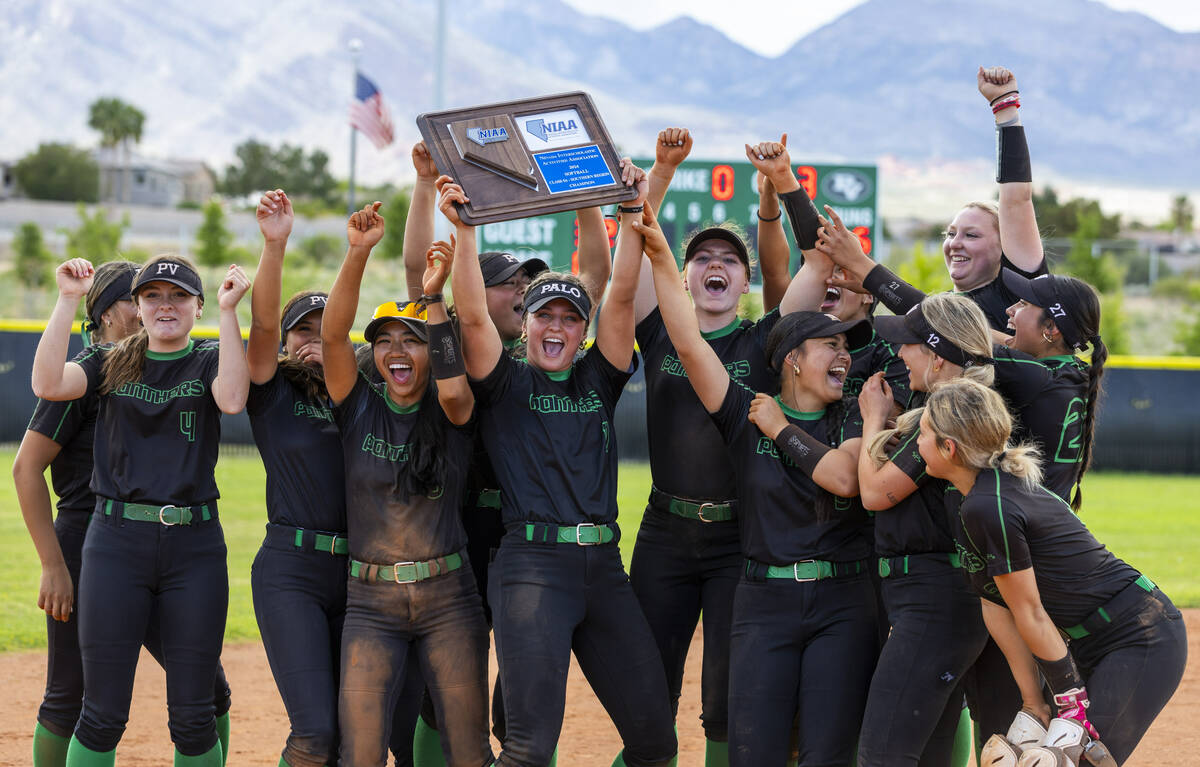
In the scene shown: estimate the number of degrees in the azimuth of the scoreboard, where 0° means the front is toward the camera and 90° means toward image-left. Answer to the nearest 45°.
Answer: approximately 0°

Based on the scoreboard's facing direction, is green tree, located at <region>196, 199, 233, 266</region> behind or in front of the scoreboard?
behind

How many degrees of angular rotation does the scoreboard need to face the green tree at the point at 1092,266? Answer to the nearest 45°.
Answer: approximately 135° to its left

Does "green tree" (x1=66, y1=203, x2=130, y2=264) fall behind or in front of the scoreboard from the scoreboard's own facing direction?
behind

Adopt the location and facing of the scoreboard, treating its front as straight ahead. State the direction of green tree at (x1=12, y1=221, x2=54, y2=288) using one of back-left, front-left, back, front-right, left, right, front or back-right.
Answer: back-right

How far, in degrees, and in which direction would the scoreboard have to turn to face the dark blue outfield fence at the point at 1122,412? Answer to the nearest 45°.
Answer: approximately 90° to its left

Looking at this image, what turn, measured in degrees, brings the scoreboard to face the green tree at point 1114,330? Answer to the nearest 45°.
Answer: approximately 135° to its left

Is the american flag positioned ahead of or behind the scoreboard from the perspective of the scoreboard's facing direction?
behind
